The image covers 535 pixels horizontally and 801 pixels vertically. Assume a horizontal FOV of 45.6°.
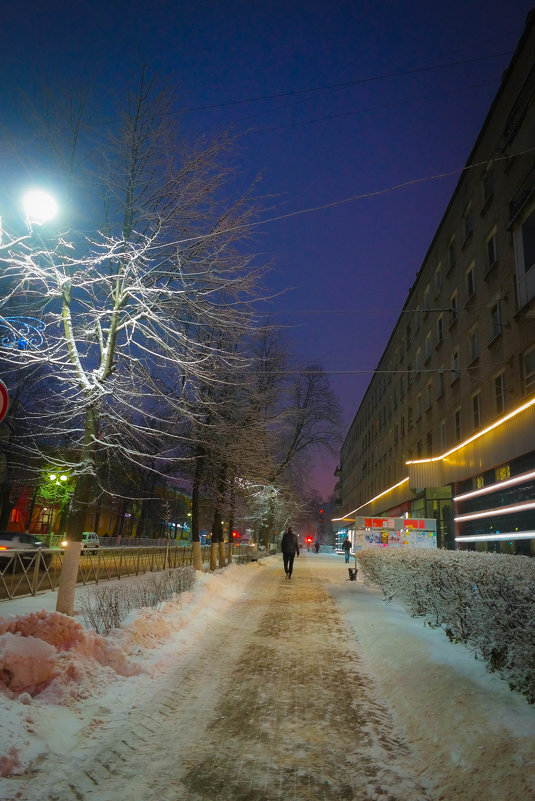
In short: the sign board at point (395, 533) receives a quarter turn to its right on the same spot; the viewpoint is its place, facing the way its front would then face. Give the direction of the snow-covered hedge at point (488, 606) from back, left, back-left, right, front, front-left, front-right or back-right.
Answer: left

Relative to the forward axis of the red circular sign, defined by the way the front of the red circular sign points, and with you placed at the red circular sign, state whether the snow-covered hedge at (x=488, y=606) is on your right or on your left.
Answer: on your left

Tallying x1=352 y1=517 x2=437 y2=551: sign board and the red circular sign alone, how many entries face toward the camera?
2

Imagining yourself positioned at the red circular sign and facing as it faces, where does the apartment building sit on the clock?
The apartment building is roughly at 8 o'clock from the red circular sign.

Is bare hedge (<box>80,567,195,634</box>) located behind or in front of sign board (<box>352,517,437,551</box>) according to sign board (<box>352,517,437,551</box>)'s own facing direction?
in front

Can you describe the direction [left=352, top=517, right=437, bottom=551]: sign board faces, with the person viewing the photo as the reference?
facing the viewer

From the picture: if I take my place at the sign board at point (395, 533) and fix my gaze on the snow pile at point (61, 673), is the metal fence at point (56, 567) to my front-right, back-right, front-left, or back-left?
front-right

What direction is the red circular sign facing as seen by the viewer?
toward the camera

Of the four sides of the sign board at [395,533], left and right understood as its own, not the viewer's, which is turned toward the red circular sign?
front

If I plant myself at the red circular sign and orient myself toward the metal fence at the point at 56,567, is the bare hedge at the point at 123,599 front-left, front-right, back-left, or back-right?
front-right

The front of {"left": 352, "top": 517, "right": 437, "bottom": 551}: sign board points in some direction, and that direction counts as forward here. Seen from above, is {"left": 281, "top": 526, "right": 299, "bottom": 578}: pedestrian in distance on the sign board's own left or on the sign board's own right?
on the sign board's own right
